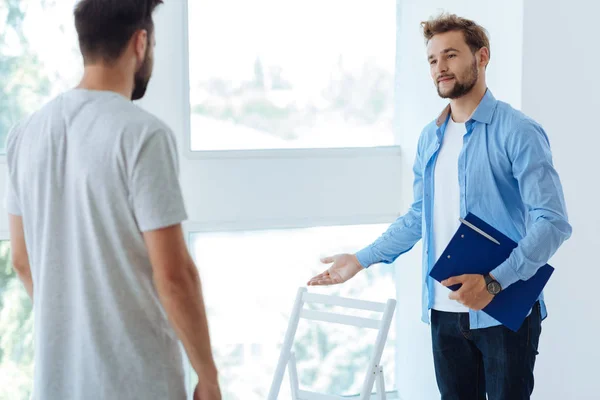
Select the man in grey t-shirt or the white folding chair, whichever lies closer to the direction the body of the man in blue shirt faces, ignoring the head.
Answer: the man in grey t-shirt

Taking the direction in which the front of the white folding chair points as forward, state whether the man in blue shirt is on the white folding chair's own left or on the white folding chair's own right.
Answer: on the white folding chair's own left

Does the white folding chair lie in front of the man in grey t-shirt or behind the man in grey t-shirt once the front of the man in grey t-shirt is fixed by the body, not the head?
in front

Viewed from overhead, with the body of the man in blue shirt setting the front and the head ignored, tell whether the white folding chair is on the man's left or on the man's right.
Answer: on the man's right

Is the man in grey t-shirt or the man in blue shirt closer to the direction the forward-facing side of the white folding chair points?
the man in grey t-shirt

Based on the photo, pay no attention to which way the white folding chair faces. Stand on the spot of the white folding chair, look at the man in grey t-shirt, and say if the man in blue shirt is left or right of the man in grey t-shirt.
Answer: left

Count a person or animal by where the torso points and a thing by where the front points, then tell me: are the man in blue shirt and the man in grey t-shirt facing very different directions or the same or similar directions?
very different directions

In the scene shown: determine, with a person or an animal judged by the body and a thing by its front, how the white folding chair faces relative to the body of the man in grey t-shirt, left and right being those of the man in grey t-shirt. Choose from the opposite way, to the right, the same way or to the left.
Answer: the opposite way

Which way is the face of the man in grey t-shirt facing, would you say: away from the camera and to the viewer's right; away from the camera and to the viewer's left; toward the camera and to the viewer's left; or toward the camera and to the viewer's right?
away from the camera and to the viewer's right

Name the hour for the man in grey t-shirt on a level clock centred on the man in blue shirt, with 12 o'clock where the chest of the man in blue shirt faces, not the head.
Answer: The man in grey t-shirt is roughly at 12 o'clock from the man in blue shirt.

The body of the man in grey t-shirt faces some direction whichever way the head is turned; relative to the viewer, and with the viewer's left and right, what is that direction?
facing away from the viewer and to the right of the viewer

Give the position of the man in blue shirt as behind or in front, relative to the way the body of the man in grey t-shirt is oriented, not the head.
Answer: in front

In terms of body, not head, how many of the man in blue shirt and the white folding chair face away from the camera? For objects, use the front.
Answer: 0
